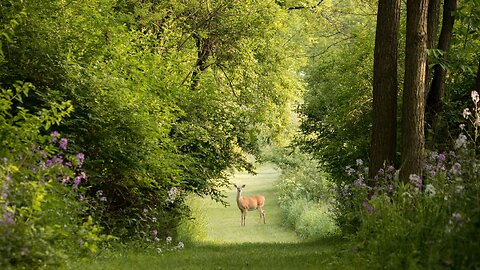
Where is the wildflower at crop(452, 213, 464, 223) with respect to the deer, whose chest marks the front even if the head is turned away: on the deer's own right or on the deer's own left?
on the deer's own left

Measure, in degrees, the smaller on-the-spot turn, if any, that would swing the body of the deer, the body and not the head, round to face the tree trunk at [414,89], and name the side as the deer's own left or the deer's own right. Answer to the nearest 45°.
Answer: approximately 45° to the deer's own left

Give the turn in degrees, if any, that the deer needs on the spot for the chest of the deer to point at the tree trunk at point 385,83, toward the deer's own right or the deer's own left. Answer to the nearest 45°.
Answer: approximately 45° to the deer's own left

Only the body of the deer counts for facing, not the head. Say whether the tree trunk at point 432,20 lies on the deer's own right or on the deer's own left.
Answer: on the deer's own left

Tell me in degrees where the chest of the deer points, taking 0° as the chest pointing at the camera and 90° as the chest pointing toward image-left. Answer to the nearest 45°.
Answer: approximately 45°

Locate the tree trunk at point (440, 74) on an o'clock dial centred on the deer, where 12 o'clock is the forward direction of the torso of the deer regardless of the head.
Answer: The tree trunk is roughly at 10 o'clock from the deer.

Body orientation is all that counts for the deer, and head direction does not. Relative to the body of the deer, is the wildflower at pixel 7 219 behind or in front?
in front

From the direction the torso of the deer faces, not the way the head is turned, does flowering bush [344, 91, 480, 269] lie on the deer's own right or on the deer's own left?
on the deer's own left

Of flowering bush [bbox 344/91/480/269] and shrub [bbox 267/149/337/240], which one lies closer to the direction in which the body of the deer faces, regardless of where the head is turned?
the flowering bush
